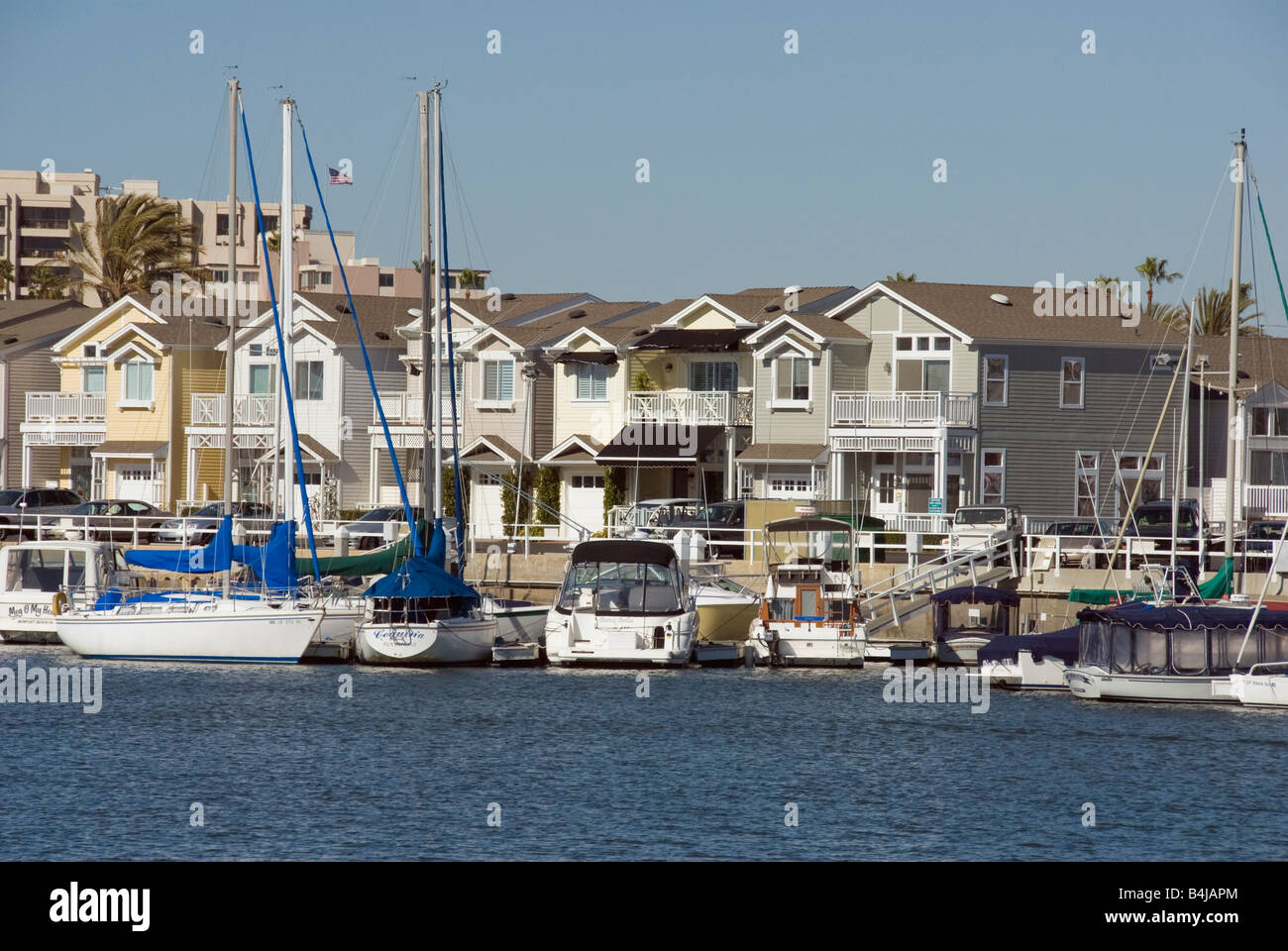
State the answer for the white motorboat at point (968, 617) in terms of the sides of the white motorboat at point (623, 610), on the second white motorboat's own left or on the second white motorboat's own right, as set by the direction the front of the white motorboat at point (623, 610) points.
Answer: on the second white motorboat's own right

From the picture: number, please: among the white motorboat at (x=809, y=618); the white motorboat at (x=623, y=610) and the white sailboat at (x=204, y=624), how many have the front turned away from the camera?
2

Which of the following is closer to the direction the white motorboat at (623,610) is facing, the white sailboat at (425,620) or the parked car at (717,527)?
the parked car

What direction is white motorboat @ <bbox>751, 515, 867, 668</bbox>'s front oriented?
away from the camera

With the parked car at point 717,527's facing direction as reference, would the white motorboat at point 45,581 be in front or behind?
in front
